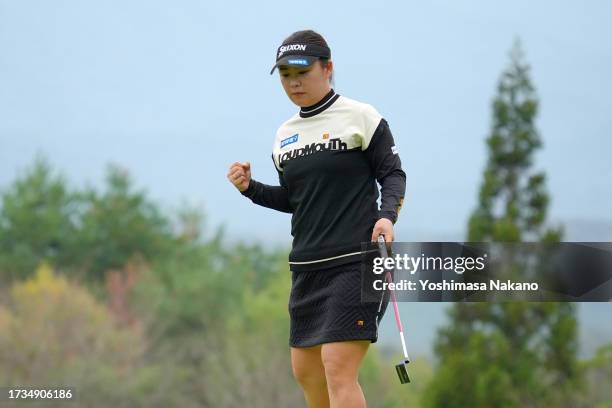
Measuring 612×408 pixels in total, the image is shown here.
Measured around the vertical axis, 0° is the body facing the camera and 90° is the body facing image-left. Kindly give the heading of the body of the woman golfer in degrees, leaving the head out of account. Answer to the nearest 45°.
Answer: approximately 45°

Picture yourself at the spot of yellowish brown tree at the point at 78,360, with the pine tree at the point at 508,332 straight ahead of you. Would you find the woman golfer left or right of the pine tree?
right

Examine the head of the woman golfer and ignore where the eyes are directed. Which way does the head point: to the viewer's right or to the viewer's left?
to the viewer's left

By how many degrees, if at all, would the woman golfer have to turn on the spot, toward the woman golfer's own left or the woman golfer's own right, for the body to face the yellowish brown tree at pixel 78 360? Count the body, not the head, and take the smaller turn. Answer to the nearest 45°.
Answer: approximately 135° to the woman golfer's own right

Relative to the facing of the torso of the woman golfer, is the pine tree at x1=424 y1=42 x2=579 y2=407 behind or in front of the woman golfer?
behind
